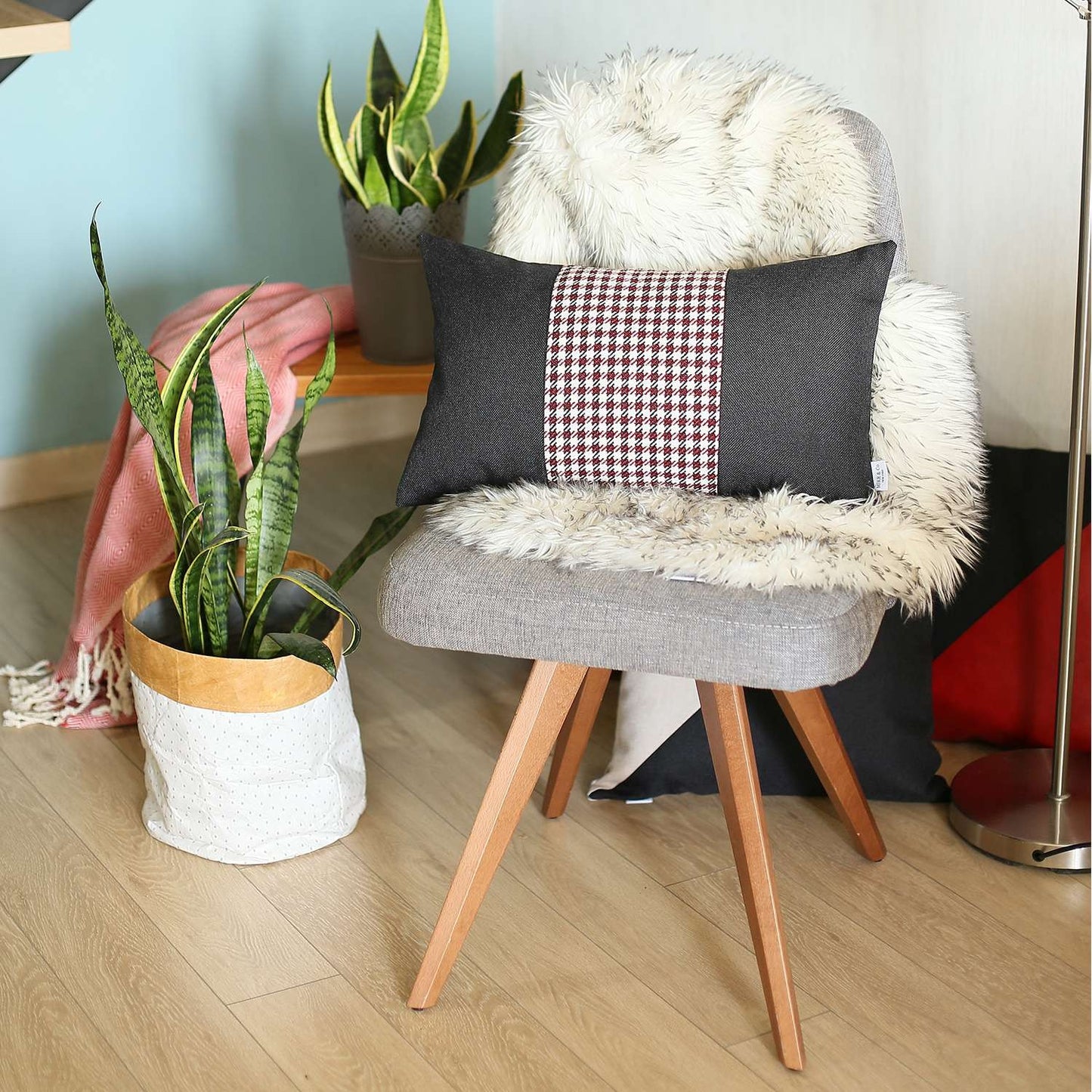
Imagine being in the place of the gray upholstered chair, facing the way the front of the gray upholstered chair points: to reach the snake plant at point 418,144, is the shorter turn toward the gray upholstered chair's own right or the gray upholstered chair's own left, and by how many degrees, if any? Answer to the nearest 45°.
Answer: approximately 180°

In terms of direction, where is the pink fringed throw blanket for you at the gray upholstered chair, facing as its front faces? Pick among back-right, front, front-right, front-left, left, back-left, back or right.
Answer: back-right

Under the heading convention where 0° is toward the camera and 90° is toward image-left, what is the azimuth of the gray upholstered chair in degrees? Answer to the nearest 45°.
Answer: approximately 0°
